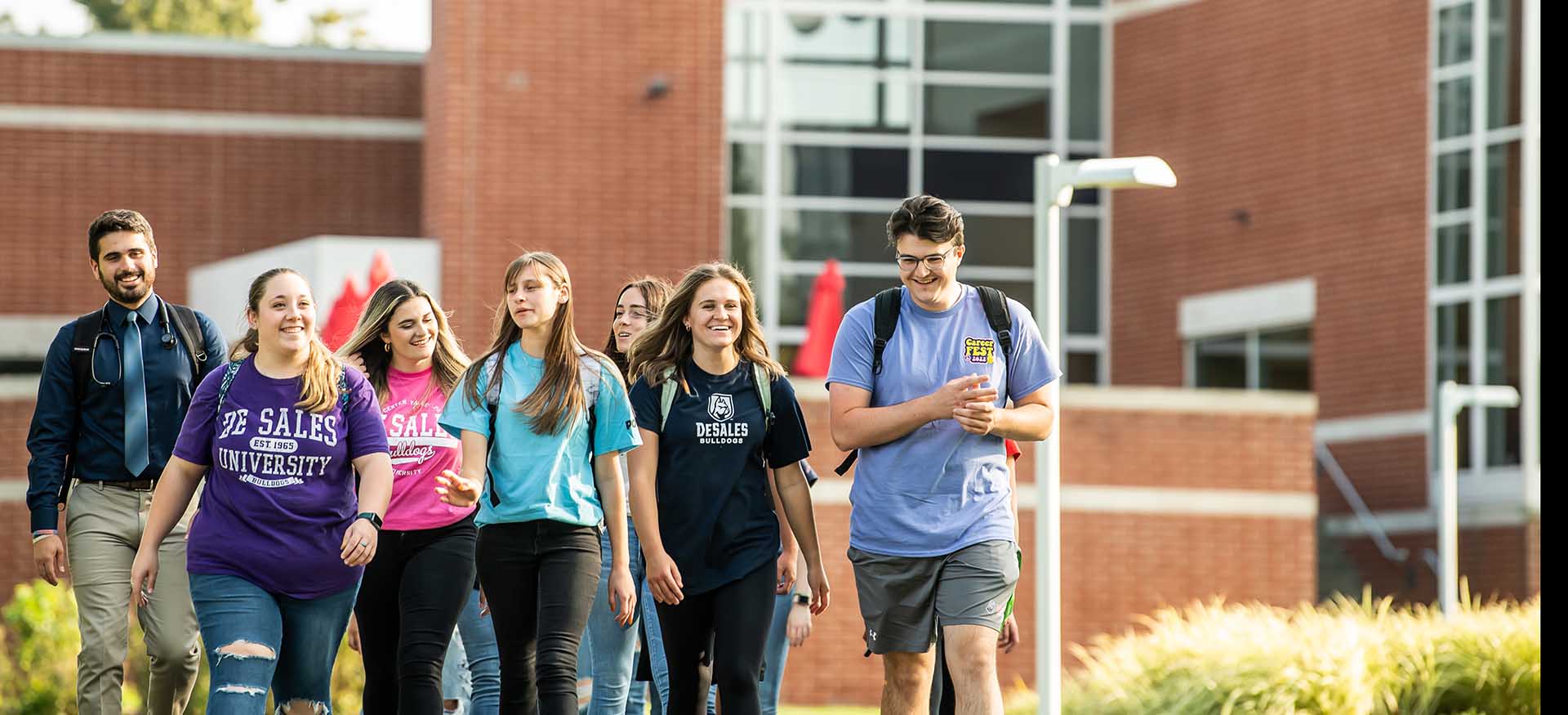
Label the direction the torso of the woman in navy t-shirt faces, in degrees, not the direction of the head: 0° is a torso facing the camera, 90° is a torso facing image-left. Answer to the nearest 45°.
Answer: approximately 0°

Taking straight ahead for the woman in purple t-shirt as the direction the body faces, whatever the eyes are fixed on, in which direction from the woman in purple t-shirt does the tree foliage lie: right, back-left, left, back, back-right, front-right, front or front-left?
back

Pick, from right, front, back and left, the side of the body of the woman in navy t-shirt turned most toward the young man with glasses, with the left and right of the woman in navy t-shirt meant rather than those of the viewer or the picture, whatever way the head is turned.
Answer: left

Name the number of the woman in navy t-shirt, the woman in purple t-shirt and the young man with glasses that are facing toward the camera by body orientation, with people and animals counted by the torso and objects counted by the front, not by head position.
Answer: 3

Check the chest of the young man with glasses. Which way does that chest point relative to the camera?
toward the camera

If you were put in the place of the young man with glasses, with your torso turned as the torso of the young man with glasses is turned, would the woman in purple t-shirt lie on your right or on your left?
on your right

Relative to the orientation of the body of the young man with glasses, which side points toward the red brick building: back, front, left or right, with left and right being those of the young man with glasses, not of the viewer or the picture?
back

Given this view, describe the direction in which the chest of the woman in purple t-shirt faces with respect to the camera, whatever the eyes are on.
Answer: toward the camera

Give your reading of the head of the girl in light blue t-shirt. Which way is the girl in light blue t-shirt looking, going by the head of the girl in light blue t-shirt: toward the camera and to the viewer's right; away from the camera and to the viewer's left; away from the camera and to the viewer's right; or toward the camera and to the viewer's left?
toward the camera and to the viewer's left

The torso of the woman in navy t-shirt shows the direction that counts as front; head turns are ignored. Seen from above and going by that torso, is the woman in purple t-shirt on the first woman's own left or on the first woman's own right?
on the first woman's own right

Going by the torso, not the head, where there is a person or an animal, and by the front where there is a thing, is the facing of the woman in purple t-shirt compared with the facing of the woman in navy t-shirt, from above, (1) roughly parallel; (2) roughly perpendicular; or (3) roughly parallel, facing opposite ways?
roughly parallel

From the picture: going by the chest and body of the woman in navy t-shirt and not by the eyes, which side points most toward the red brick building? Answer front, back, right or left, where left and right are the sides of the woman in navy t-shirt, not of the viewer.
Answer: back
